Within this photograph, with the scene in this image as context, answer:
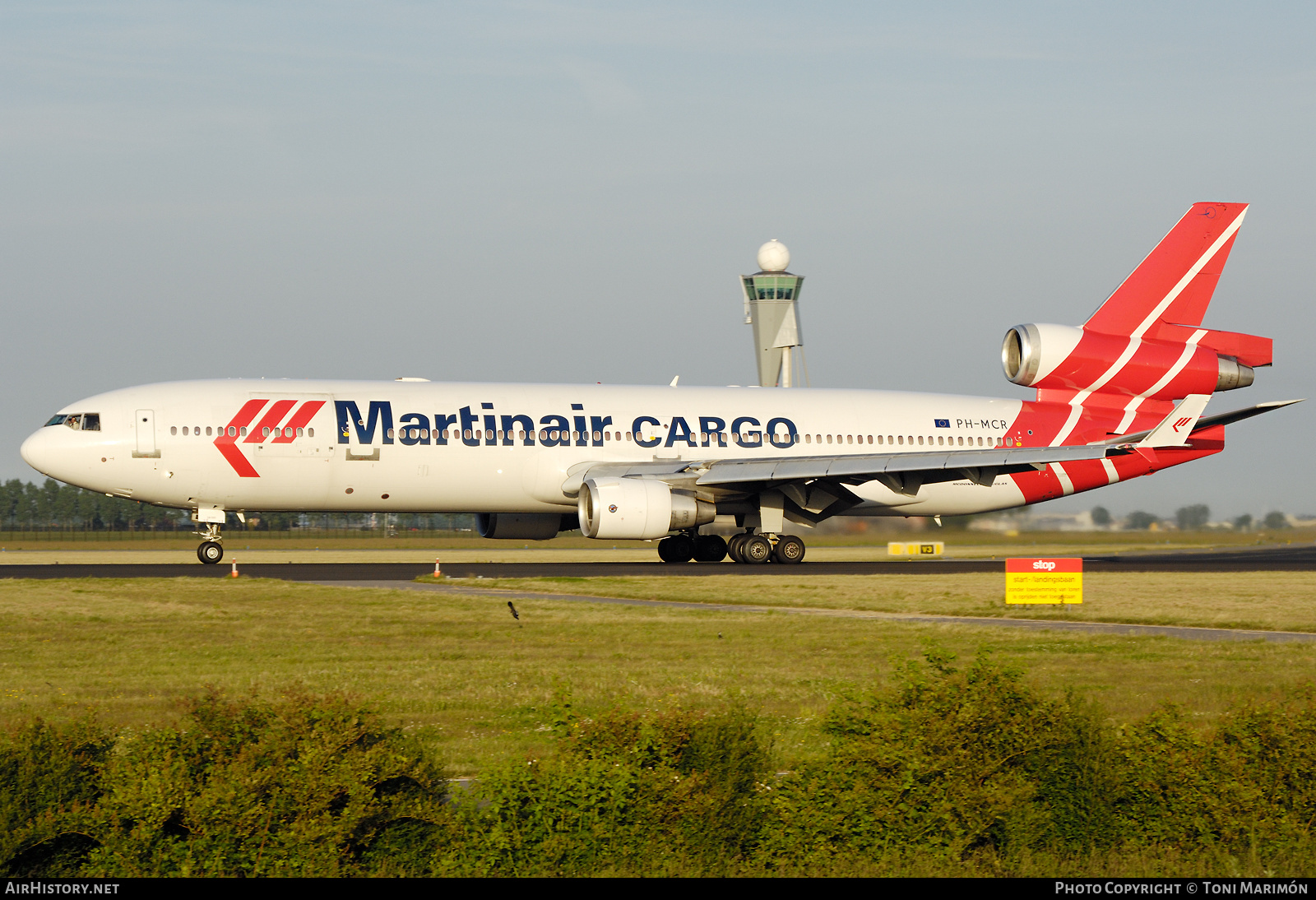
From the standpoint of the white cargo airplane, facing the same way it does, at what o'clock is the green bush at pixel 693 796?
The green bush is roughly at 9 o'clock from the white cargo airplane.

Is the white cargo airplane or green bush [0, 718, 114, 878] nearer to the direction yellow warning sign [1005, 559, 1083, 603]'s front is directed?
the green bush

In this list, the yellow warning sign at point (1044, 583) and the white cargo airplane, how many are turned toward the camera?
1

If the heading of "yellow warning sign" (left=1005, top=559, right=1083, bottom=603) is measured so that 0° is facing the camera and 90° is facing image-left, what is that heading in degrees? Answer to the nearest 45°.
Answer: approximately 0°

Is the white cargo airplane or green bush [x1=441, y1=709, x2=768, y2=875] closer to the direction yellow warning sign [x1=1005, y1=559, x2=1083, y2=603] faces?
the green bush

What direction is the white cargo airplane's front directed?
to the viewer's left

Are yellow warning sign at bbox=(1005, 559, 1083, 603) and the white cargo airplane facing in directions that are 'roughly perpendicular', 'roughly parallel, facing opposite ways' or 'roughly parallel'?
roughly perpendicular

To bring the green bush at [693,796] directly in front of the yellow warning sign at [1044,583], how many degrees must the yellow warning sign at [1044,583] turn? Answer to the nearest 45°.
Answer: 0° — it already faces it

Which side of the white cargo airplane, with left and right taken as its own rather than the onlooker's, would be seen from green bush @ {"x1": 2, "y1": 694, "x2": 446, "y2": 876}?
left

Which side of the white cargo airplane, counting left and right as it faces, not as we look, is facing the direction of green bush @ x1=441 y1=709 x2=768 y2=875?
left
